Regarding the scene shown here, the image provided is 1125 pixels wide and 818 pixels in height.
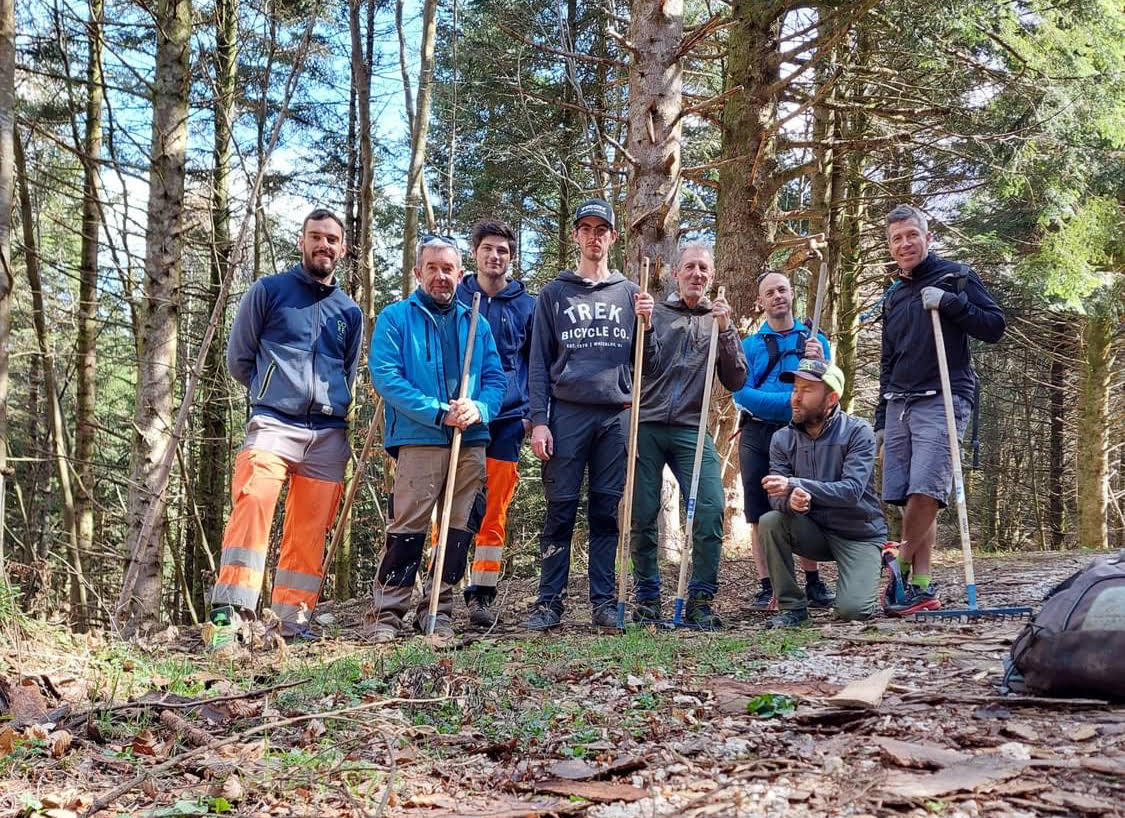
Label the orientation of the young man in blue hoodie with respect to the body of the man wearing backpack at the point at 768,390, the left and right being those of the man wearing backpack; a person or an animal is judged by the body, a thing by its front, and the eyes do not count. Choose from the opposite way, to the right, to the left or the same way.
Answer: the same way

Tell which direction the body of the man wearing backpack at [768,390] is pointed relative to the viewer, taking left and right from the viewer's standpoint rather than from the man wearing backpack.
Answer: facing the viewer

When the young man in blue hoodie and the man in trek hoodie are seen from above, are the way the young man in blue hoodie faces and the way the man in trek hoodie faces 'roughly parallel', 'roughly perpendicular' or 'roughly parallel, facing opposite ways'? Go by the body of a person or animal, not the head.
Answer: roughly parallel

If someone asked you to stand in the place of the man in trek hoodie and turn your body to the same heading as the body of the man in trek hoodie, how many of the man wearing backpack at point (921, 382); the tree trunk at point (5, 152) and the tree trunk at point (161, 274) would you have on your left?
1

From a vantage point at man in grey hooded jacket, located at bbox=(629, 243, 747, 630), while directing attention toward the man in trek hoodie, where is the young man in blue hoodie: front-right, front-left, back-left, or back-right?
front-right

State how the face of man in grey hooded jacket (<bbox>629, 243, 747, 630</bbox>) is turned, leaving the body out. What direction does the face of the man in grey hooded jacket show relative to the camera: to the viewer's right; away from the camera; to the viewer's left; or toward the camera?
toward the camera

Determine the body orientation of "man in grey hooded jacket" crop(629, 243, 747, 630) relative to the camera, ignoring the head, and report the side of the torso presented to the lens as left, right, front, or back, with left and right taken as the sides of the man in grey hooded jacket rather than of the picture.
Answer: front

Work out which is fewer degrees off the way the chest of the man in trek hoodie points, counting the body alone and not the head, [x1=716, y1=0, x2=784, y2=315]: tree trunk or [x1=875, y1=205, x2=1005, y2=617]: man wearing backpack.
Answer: the man wearing backpack

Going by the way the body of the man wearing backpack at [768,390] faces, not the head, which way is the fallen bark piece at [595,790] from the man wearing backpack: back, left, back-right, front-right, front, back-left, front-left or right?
front

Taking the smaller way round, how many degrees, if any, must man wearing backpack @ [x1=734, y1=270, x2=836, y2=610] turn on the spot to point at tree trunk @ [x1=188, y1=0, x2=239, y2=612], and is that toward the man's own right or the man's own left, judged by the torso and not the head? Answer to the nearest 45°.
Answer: approximately 135° to the man's own right

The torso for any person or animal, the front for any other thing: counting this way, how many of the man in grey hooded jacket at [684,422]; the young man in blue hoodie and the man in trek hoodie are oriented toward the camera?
3

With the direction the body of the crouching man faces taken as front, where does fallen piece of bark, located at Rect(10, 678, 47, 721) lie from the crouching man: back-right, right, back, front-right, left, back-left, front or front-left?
front

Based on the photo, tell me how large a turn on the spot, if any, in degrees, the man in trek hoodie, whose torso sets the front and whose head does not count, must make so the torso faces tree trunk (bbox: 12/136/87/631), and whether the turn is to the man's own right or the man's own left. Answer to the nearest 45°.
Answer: approximately 135° to the man's own right

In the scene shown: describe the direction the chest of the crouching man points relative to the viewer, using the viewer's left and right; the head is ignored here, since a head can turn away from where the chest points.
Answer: facing the viewer and to the left of the viewer

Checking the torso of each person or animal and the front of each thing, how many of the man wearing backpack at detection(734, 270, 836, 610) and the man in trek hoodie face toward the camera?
2

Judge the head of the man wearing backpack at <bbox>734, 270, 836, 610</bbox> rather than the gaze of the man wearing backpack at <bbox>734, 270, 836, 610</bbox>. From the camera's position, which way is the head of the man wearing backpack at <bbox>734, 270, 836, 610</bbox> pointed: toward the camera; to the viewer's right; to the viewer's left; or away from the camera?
toward the camera
